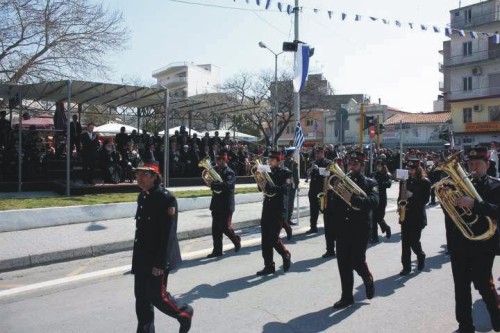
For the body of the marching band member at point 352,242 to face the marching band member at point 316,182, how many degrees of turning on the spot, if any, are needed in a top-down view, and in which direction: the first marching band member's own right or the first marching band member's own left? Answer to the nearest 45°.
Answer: approximately 135° to the first marching band member's own right

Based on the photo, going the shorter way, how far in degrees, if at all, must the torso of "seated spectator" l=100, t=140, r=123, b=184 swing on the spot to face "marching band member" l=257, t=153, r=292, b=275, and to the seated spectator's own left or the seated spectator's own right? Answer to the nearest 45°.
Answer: approximately 45° to the seated spectator's own right

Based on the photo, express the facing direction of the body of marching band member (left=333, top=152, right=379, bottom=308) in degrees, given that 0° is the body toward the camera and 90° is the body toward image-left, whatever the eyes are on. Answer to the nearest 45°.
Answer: approximately 45°

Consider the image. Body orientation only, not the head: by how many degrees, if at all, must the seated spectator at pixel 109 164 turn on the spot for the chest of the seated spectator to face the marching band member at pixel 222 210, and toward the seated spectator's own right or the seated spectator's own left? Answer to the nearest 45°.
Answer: approximately 45° to the seated spectator's own right

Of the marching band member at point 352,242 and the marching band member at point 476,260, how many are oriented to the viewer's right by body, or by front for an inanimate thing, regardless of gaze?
0

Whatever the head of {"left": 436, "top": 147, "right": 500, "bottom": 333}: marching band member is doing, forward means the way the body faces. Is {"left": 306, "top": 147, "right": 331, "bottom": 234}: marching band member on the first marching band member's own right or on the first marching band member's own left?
on the first marching band member's own right

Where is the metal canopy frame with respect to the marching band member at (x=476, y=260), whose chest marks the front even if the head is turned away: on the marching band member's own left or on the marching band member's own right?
on the marching band member's own right

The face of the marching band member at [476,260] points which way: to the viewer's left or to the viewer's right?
to the viewer's left

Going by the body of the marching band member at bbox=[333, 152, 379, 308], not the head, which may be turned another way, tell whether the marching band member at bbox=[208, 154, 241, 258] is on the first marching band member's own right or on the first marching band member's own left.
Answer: on the first marching band member's own right

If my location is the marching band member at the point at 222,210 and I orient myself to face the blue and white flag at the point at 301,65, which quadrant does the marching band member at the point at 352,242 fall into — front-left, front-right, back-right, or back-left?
back-right

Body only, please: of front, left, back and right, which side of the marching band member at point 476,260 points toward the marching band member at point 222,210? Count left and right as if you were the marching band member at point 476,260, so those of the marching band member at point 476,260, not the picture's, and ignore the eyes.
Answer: right

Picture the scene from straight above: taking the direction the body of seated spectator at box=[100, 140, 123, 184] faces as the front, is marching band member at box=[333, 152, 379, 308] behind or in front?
in front

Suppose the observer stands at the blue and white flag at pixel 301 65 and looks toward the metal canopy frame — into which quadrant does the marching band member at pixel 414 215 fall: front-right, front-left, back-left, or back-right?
back-left
